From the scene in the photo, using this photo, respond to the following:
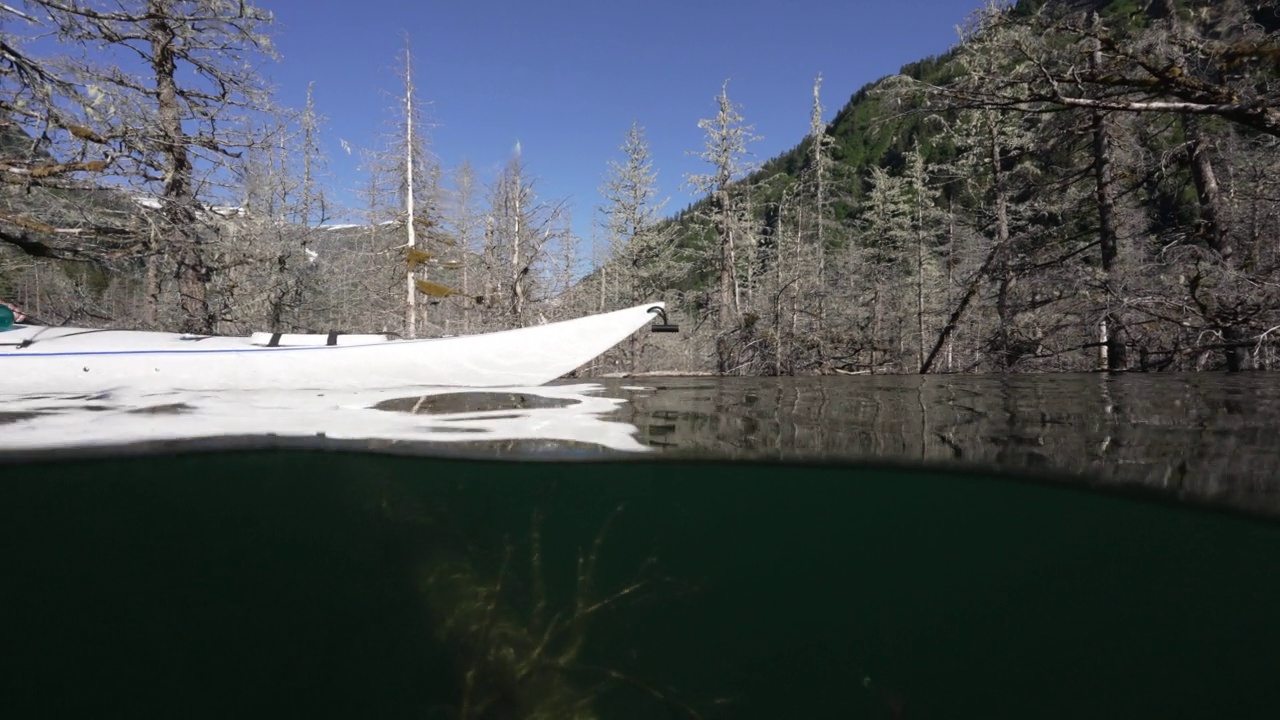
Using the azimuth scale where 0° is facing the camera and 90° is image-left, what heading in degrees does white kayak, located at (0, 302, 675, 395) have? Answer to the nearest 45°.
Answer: approximately 270°

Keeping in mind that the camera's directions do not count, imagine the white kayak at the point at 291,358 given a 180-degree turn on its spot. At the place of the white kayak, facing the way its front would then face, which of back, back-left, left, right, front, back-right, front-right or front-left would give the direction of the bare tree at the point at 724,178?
back-right

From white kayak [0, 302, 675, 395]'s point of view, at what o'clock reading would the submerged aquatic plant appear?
The submerged aquatic plant is roughly at 2 o'clock from the white kayak.
